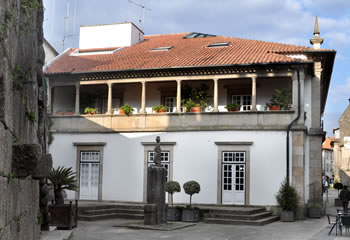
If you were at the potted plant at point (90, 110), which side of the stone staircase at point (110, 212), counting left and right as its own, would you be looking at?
back

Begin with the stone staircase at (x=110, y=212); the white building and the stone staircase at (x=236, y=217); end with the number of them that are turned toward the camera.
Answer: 3

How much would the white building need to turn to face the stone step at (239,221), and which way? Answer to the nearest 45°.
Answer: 0° — it already faces it

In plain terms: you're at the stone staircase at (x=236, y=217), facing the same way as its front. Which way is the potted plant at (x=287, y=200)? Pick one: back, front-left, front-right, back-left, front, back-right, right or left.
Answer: back-left

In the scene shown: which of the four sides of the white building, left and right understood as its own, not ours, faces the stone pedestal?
front
